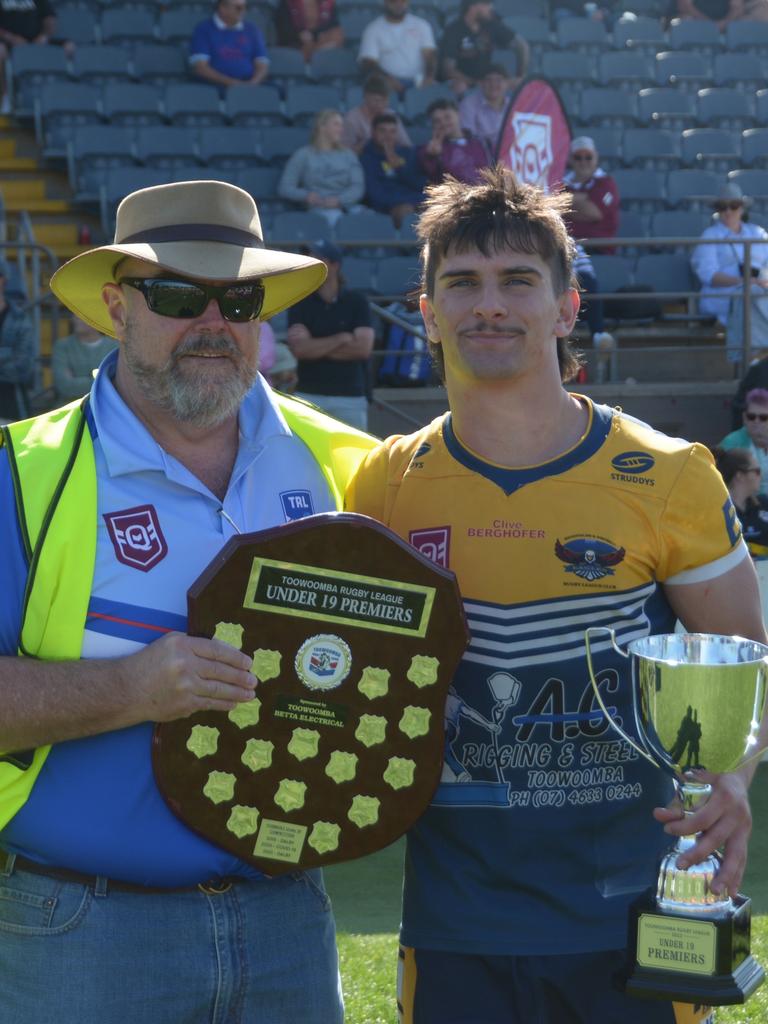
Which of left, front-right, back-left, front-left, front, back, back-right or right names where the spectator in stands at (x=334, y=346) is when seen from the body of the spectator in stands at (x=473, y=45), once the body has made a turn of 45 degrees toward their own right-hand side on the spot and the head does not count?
front-left

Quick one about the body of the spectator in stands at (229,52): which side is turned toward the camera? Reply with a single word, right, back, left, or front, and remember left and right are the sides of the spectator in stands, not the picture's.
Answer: front

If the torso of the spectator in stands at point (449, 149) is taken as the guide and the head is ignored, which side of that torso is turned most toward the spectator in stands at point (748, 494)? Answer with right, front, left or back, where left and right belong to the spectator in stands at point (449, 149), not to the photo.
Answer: front

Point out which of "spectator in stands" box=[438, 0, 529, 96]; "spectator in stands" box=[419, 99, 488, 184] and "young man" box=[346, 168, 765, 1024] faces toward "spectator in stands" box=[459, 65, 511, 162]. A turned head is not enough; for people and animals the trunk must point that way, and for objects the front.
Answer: "spectator in stands" box=[438, 0, 529, 96]

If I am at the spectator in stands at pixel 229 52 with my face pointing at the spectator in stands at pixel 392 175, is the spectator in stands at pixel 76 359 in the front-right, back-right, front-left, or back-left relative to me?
front-right

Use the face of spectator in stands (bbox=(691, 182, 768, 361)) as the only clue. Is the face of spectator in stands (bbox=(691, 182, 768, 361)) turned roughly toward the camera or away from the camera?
toward the camera

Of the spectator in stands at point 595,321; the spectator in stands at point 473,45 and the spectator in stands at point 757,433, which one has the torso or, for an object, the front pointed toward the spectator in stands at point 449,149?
the spectator in stands at point 473,45

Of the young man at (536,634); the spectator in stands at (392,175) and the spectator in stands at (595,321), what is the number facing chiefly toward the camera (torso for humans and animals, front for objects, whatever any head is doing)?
3

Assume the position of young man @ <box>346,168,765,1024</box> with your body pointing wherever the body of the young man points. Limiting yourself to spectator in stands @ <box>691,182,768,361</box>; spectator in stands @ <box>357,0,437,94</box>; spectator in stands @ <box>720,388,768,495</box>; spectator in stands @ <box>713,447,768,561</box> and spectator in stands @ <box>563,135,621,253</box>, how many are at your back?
5

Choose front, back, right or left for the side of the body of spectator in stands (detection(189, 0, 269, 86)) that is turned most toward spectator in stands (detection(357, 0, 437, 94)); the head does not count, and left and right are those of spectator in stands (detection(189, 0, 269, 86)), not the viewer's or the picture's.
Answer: left

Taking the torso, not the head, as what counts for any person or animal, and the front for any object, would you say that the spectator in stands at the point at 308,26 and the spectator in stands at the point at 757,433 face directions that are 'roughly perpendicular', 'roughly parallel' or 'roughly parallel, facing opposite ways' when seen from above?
roughly parallel

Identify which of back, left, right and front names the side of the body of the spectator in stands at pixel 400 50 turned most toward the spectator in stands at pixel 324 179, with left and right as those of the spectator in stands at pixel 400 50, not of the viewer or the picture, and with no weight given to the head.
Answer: front

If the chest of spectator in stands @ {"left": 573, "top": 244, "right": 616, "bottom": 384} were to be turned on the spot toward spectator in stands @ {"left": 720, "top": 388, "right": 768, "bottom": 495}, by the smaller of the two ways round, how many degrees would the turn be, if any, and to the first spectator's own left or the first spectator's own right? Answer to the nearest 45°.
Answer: approximately 45° to the first spectator's own left

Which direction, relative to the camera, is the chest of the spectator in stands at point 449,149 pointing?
toward the camera

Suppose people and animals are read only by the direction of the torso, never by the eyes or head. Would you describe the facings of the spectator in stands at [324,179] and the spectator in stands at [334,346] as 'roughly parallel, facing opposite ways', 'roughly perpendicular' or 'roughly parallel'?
roughly parallel

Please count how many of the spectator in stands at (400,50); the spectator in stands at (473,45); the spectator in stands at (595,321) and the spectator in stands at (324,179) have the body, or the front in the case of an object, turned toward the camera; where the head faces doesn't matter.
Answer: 4

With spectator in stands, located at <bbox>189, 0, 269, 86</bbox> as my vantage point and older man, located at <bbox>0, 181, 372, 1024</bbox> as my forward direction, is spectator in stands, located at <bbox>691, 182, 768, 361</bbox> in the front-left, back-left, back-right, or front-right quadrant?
front-left

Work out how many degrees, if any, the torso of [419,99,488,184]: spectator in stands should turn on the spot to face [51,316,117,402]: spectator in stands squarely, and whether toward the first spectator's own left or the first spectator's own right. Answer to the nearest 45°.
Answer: approximately 45° to the first spectator's own right

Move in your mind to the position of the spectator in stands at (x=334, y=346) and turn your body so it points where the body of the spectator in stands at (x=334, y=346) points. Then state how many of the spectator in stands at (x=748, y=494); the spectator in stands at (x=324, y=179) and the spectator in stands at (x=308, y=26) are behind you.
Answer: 2

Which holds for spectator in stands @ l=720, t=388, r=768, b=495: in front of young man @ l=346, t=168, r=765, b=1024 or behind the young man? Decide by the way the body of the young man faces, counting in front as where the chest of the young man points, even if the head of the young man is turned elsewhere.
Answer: behind
